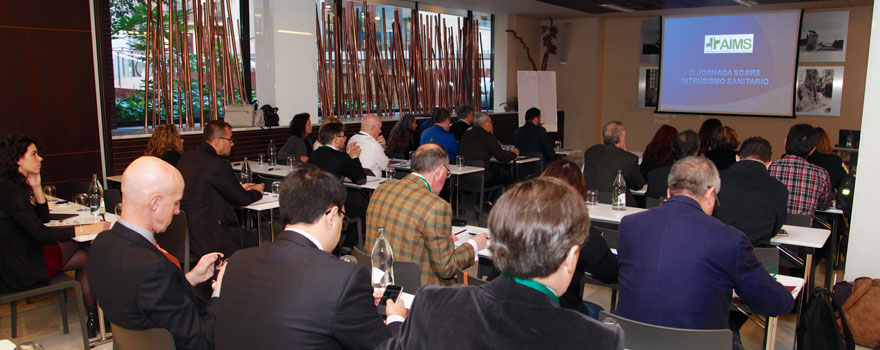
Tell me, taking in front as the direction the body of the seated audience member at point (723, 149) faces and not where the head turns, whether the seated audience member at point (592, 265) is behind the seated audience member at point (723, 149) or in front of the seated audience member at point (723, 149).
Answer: behind

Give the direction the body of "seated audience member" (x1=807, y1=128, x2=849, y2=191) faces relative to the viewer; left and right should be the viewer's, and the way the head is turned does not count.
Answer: facing away from the viewer

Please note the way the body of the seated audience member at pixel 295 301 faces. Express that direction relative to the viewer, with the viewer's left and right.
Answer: facing away from the viewer and to the right of the viewer

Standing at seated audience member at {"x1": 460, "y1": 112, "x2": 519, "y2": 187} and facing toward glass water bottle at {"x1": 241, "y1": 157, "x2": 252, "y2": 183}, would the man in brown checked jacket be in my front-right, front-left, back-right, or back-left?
front-left

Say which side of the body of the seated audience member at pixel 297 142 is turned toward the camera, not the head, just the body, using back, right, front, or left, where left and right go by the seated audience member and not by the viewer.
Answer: right

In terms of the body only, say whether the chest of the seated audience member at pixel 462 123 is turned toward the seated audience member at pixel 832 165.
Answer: no

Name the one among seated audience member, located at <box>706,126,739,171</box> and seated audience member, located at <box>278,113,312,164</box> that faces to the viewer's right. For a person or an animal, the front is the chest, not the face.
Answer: seated audience member, located at <box>278,113,312,164</box>

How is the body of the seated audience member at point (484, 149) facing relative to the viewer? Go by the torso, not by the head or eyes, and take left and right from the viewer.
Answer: facing away from the viewer and to the right of the viewer

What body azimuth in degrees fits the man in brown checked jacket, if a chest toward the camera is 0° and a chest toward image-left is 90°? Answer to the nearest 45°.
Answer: approximately 225°

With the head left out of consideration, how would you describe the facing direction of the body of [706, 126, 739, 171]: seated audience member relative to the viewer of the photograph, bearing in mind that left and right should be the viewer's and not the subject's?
facing away from the viewer

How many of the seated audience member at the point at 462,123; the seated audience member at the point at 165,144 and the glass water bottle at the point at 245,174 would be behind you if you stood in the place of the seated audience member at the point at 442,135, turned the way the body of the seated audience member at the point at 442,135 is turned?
2

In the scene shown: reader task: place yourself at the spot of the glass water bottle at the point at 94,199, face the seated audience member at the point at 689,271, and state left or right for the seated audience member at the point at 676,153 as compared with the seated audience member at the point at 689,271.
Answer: left

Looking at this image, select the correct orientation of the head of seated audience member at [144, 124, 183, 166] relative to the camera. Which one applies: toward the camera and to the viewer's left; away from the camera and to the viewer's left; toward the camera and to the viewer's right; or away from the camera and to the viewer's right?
away from the camera and to the viewer's right

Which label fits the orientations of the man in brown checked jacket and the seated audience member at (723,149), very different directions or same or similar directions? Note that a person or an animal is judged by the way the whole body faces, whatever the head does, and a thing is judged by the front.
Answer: same or similar directions

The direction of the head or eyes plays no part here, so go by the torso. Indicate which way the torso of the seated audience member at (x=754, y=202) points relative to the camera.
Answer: away from the camera

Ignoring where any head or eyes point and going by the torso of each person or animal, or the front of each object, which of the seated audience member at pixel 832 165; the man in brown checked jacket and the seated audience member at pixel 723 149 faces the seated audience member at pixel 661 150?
the man in brown checked jacket

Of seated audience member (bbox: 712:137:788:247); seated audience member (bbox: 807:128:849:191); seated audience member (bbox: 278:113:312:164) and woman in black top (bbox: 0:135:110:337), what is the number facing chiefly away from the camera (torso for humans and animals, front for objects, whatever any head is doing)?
2

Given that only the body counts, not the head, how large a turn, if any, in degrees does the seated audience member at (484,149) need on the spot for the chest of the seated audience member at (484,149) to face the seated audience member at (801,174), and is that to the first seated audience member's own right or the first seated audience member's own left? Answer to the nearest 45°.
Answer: approximately 90° to the first seated audience member's own right

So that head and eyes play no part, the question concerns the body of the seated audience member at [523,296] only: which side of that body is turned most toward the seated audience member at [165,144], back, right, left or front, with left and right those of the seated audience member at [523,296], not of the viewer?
left
